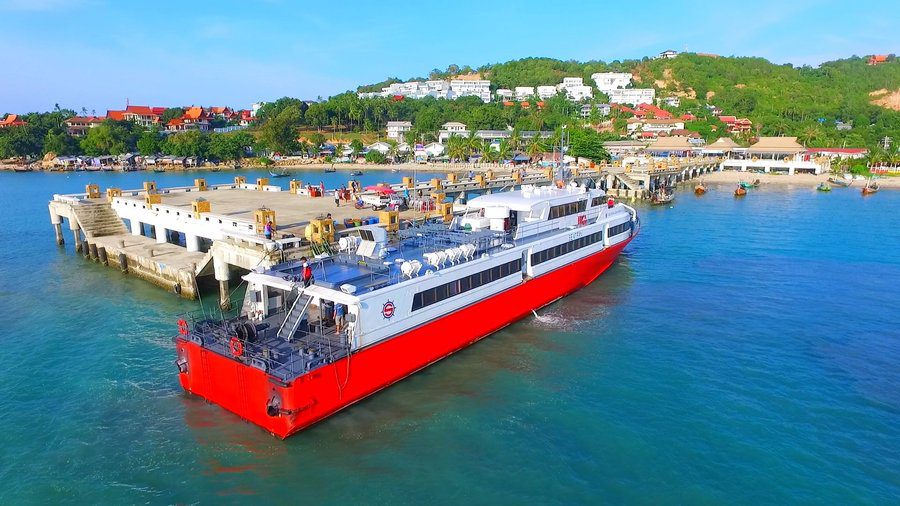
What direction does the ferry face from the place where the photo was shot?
facing away from the viewer and to the right of the viewer
